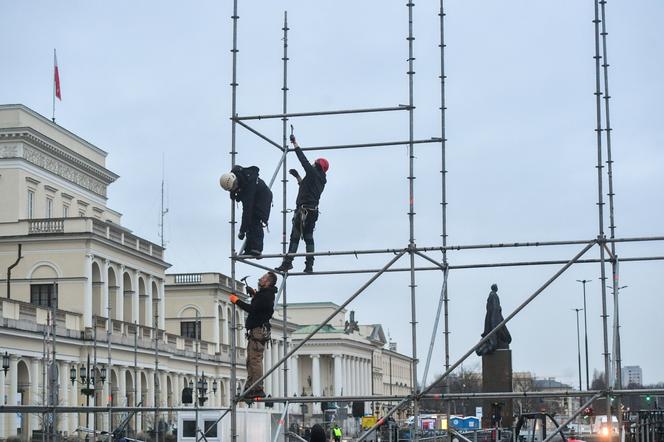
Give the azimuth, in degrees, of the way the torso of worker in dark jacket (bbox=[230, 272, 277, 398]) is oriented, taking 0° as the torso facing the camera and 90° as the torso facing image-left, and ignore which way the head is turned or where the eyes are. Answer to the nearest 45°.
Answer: approximately 90°

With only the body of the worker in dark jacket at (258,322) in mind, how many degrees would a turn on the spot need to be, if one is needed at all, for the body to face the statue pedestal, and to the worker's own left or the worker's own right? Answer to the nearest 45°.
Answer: approximately 135° to the worker's own right
